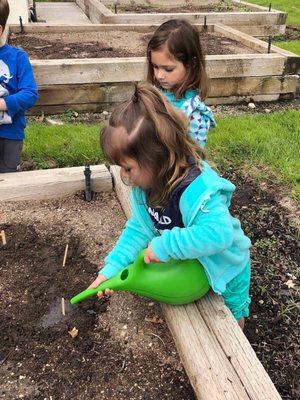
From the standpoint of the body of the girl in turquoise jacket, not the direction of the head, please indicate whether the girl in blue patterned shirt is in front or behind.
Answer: behind

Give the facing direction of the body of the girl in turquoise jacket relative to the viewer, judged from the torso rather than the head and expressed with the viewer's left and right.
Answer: facing the viewer and to the left of the viewer

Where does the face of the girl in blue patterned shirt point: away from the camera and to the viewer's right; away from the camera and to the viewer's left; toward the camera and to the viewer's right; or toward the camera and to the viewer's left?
toward the camera and to the viewer's left

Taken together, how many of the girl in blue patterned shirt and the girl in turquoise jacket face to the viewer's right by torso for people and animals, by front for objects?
0

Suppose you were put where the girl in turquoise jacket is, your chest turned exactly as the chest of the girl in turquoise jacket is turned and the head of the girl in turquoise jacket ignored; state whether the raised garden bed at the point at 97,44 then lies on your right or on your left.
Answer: on your right

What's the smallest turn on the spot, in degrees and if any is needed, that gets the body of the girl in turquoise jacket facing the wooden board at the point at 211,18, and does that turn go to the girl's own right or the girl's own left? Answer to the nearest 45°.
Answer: approximately 135° to the girl's own right

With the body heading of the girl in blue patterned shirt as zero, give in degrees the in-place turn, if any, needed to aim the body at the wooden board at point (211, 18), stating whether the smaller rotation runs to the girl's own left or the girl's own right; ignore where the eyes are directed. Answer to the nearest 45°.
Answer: approximately 135° to the girl's own right

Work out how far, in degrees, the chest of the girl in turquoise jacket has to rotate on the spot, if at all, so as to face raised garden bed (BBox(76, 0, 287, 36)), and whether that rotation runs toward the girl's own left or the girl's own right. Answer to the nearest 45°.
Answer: approximately 135° to the girl's own right
